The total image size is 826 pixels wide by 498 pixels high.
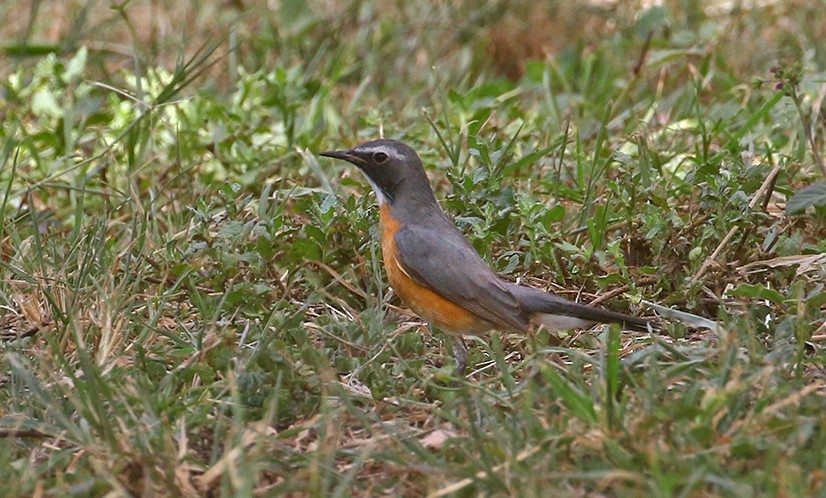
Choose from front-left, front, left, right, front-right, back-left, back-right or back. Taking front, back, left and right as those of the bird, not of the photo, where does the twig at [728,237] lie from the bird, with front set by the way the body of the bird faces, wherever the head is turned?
back

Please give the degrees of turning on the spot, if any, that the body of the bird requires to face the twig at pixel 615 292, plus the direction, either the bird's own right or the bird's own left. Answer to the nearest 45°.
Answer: approximately 180°

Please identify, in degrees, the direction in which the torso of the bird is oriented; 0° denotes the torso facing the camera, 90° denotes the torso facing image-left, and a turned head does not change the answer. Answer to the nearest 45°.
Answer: approximately 90°
